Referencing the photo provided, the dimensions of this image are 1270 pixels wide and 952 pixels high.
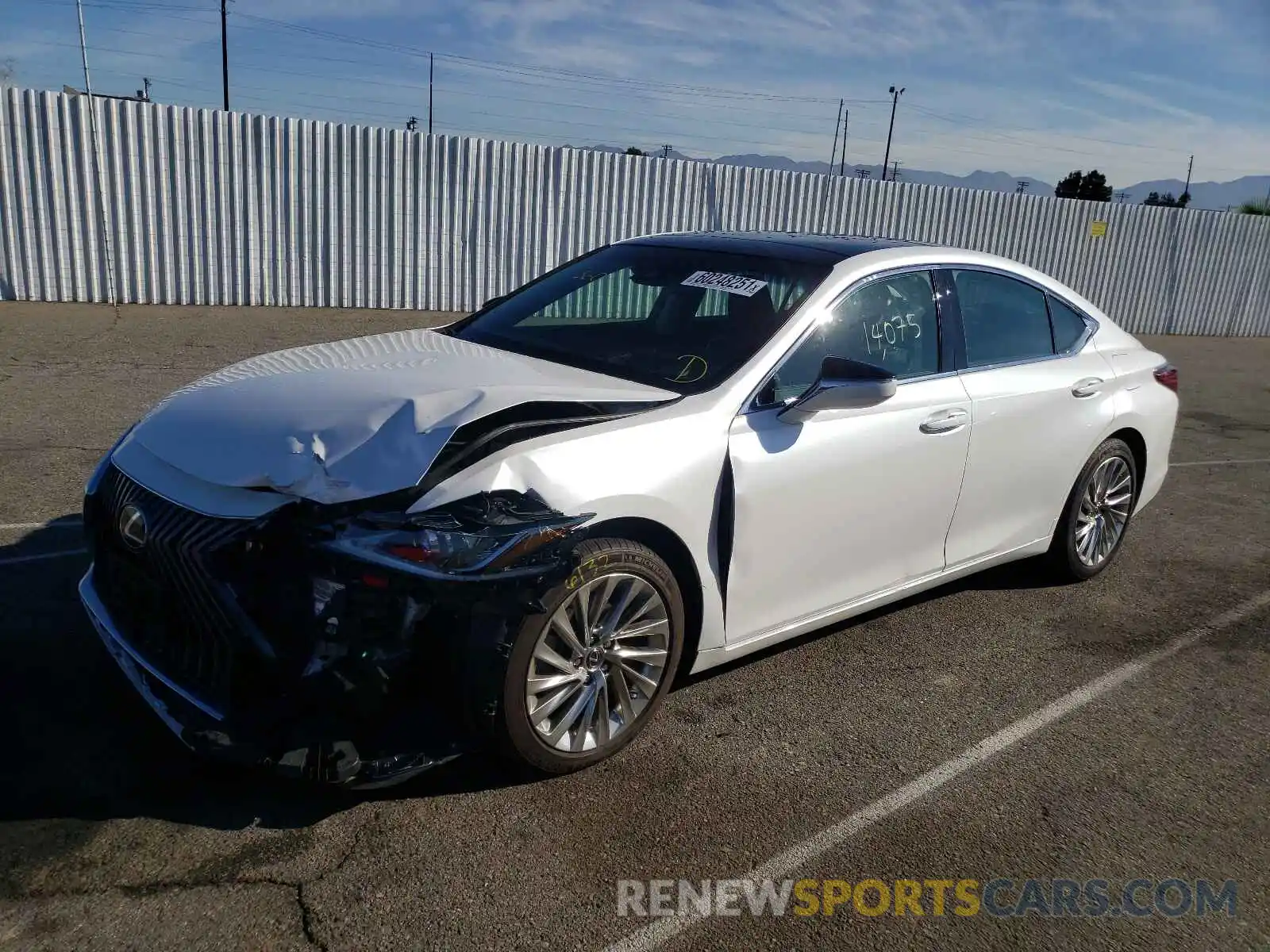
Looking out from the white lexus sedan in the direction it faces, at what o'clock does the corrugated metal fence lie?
The corrugated metal fence is roughly at 4 o'clock from the white lexus sedan.

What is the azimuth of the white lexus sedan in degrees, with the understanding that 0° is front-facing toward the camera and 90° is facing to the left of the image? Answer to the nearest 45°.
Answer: approximately 45°
